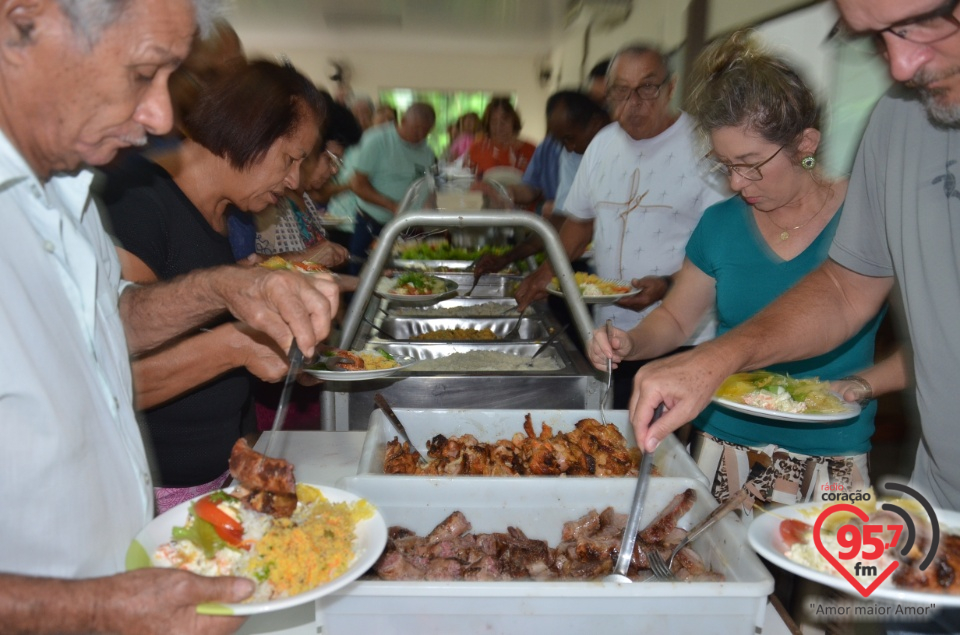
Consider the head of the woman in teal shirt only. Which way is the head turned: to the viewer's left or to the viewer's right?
to the viewer's left

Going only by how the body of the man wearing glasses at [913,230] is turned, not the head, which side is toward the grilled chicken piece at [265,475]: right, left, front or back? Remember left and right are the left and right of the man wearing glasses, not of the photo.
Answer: front

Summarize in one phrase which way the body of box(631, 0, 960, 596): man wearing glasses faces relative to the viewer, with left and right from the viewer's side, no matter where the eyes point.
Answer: facing the viewer and to the left of the viewer

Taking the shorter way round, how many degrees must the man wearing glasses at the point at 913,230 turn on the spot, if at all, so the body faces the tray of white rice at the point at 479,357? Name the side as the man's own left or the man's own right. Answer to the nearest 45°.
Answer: approximately 90° to the man's own right

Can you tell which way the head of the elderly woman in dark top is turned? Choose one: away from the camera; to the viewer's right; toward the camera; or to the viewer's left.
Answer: to the viewer's right

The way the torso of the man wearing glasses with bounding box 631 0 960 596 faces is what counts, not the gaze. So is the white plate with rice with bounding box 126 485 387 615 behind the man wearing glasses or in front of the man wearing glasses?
in front

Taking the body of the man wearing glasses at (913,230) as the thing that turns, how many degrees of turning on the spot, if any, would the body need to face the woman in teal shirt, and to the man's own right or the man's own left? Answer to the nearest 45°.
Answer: approximately 90° to the man's own right

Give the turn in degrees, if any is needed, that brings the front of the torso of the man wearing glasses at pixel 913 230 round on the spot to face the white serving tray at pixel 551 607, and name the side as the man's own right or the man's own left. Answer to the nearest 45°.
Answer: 0° — they already face it

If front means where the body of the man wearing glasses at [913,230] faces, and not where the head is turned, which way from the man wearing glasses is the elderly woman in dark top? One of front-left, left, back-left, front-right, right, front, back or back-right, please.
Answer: front-right

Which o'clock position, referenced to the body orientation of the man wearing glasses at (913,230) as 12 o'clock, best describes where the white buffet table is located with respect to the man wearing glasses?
The white buffet table is roughly at 1 o'clock from the man wearing glasses.
